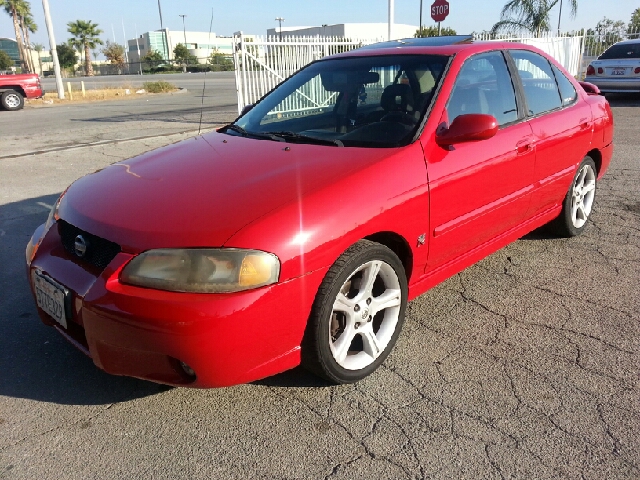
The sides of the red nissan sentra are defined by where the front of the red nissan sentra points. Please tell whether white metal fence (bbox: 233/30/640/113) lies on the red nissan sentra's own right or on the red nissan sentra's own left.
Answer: on the red nissan sentra's own right

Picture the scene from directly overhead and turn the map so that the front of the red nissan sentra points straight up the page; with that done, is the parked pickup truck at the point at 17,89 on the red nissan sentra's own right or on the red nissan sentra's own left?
on the red nissan sentra's own right

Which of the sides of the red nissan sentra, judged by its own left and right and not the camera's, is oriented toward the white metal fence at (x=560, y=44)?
back

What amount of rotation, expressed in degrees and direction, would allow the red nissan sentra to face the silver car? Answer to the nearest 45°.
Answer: approximately 180°

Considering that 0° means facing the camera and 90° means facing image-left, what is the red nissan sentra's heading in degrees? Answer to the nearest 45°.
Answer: approximately 45°

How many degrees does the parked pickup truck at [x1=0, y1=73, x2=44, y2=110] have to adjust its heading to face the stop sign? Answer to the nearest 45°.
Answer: approximately 135° to its left

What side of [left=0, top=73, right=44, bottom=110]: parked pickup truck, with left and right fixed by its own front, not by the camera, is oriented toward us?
left

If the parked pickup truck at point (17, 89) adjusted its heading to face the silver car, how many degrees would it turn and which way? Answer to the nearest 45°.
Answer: approximately 135° to its left

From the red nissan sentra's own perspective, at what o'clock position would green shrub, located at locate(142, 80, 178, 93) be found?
The green shrub is roughly at 4 o'clock from the red nissan sentra.

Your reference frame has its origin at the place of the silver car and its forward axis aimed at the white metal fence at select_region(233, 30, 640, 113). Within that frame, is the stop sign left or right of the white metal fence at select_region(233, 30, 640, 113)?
right

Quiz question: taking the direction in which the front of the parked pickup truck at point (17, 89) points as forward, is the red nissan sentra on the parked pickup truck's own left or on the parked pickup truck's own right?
on the parked pickup truck's own left

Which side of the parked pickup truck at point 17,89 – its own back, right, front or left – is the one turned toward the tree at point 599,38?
back
